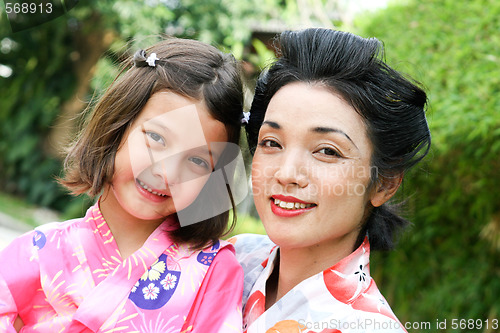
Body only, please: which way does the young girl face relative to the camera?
toward the camera

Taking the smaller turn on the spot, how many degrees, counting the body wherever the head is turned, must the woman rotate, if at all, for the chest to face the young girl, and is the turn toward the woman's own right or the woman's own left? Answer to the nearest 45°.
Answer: approximately 45° to the woman's own right

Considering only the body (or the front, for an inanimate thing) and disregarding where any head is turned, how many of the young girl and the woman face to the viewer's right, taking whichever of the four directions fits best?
0

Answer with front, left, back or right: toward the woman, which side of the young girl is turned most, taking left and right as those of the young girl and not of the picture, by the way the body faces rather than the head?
left

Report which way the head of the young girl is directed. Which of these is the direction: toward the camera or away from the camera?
toward the camera

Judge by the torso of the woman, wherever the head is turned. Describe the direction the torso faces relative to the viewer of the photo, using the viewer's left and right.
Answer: facing the viewer and to the left of the viewer
